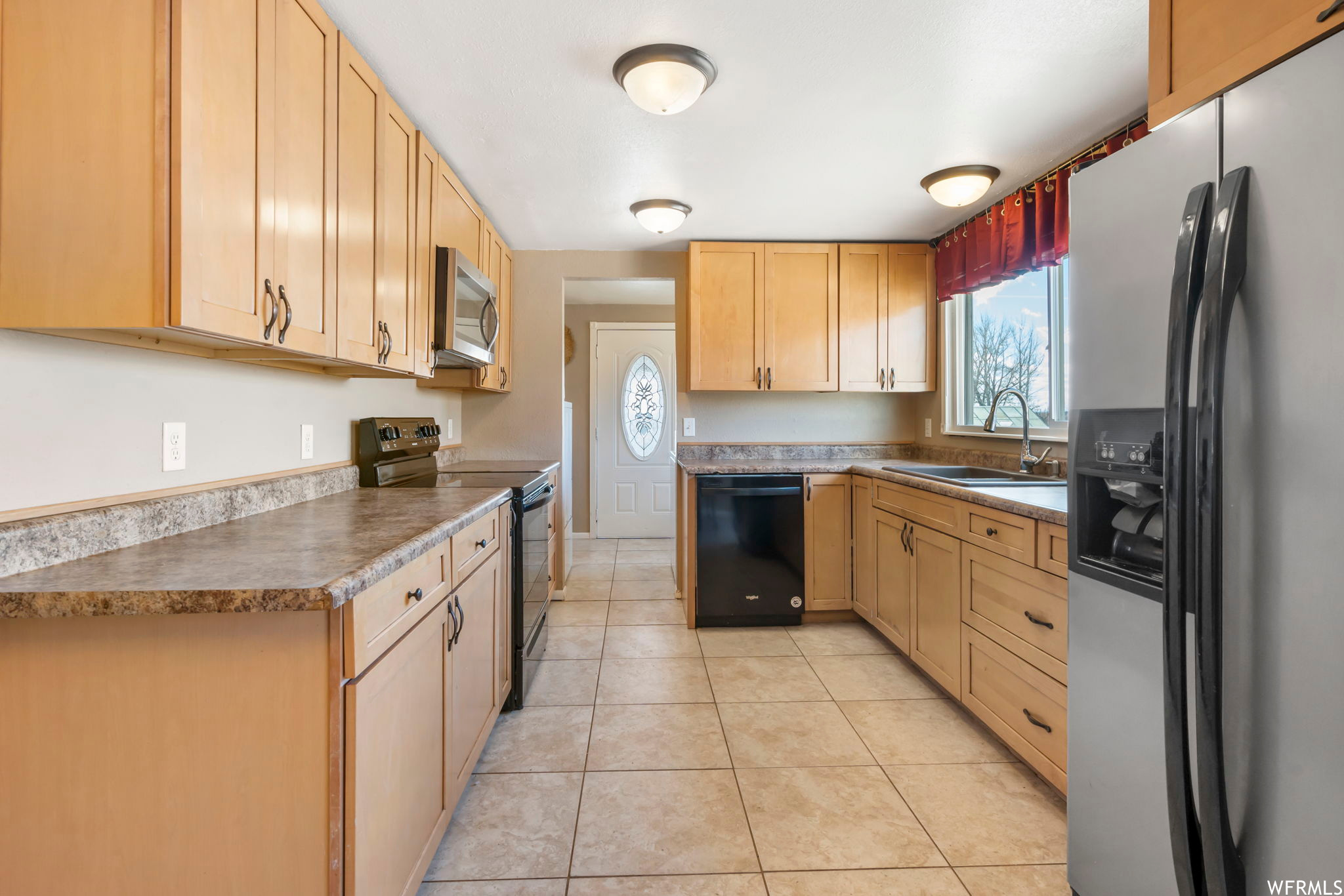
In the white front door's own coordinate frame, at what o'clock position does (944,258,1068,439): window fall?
The window is roughly at 11 o'clock from the white front door.

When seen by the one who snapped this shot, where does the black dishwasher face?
facing the viewer

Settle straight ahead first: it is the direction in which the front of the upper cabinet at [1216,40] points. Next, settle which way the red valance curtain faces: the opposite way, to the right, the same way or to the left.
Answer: the same way

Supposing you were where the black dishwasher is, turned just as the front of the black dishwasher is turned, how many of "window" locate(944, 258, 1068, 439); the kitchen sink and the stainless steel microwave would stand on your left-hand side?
2

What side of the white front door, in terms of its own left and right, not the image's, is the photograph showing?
front

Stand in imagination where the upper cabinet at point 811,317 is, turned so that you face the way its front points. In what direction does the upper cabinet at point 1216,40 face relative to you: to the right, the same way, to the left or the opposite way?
to the right

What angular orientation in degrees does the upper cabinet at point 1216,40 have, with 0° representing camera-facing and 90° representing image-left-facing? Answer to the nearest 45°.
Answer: approximately 45°

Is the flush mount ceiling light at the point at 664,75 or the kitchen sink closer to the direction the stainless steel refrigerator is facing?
the flush mount ceiling light

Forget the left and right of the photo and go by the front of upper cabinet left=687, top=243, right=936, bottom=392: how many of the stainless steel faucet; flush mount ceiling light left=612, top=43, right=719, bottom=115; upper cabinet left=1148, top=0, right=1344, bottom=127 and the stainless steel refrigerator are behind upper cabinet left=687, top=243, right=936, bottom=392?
0

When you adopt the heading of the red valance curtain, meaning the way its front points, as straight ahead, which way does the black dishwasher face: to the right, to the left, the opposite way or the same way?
to the left

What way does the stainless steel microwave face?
to the viewer's right

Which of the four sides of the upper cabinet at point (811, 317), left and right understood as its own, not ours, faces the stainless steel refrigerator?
front

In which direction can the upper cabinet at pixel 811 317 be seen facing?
toward the camera

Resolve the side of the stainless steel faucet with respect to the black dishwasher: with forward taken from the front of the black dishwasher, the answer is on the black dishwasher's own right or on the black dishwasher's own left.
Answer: on the black dishwasher's own left

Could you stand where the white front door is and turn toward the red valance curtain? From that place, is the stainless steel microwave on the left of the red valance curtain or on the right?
right

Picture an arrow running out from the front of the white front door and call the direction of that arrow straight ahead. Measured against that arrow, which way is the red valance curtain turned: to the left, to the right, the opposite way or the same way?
to the right
